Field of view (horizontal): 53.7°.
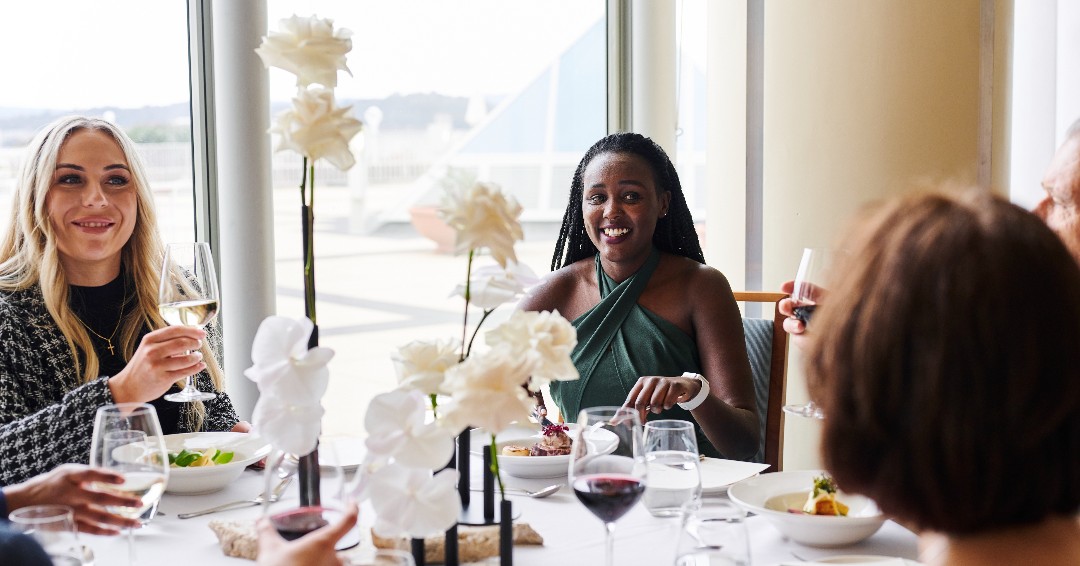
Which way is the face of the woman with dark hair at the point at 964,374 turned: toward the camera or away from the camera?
away from the camera

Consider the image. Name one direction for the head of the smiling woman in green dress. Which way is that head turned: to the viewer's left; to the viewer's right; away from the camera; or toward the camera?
toward the camera

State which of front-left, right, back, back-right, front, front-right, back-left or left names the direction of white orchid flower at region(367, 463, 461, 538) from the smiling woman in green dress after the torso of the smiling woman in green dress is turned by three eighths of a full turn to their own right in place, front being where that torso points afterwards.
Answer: back

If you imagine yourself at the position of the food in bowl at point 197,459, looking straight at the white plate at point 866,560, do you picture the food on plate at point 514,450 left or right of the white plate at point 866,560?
left

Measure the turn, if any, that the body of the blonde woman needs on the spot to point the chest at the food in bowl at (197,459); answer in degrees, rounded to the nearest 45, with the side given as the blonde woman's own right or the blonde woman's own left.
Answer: approximately 45° to the blonde woman's own right

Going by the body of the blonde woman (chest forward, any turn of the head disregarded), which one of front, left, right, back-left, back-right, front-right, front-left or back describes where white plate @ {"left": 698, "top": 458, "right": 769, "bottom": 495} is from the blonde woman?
front

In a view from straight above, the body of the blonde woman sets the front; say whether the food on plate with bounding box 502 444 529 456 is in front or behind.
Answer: in front

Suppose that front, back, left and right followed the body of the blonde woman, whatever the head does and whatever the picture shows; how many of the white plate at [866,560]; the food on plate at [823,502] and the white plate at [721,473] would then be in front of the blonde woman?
3

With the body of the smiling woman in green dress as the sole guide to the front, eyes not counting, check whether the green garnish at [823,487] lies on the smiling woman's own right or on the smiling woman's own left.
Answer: on the smiling woman's own left

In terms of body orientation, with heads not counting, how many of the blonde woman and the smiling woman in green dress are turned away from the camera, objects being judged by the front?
0

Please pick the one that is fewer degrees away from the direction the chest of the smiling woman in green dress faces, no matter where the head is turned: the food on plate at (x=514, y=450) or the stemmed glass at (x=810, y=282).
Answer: the food on plate

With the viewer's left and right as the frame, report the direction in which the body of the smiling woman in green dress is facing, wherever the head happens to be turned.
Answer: facing the viewer and to the left of the viewer

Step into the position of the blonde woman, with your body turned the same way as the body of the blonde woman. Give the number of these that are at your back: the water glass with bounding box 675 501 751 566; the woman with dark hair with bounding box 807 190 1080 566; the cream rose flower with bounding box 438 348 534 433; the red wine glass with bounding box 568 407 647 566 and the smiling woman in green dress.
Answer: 0
